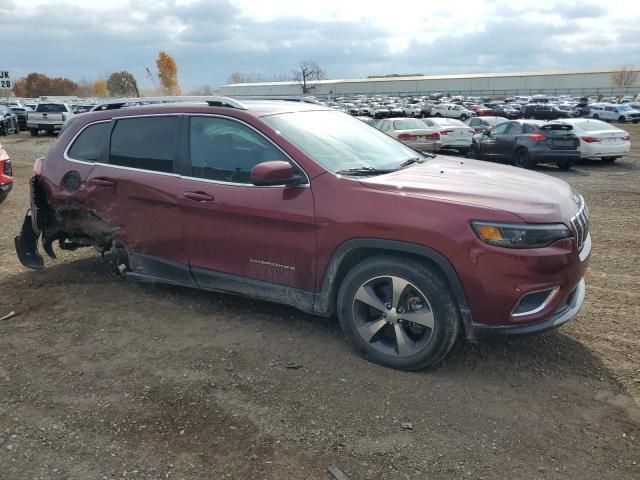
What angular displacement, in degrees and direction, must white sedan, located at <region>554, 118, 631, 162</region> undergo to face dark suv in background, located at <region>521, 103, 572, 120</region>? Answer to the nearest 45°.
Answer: approximately 45° to its right

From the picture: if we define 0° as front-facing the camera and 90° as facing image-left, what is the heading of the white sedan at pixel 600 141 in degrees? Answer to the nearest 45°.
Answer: approximately 135°

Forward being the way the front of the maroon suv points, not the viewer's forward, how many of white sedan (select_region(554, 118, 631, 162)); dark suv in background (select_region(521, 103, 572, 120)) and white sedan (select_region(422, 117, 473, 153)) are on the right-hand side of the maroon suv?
0

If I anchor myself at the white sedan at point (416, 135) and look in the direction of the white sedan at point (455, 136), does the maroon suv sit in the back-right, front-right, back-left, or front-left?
back-right

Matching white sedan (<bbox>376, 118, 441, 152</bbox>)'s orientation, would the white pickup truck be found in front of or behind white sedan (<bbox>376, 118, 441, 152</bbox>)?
in front

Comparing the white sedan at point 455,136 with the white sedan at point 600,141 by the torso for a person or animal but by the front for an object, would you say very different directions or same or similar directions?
same or similar directions

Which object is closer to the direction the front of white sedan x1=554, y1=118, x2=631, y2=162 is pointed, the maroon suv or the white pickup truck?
the white pickup truck

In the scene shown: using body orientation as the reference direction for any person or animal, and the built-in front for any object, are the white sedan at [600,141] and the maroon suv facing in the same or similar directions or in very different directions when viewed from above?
very different directions

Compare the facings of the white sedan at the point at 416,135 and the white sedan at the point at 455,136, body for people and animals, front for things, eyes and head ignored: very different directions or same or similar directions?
same or similar directions

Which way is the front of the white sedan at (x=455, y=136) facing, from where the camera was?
facing away from the viewer and to the left of the viewer

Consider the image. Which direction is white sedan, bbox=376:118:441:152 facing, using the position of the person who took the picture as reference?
facing away from the viewer and to the left of the viewer
